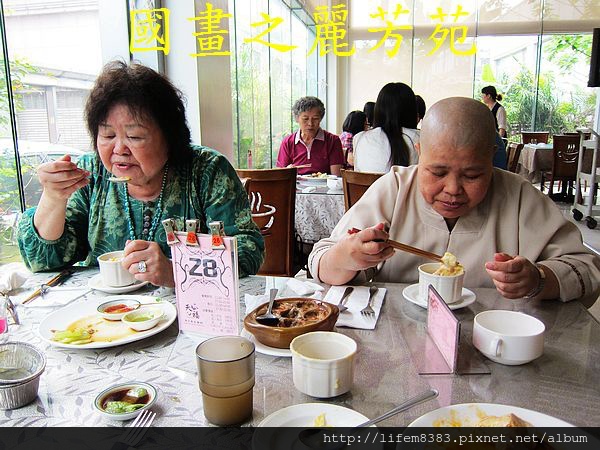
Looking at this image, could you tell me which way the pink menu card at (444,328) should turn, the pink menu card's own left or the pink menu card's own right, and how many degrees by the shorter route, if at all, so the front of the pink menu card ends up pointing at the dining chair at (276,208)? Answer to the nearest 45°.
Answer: approximately 90° to the pink menu card's own right

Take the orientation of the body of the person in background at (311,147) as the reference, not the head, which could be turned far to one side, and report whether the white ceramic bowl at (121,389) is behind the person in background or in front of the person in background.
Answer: in front

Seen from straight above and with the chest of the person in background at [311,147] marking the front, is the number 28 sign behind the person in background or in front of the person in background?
in front

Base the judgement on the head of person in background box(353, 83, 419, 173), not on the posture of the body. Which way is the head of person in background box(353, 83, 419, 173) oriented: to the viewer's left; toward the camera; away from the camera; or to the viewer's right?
away from the camera

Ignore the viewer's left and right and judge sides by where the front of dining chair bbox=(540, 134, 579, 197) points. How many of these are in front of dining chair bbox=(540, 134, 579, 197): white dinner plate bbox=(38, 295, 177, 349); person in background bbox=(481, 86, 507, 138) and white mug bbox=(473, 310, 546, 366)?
1

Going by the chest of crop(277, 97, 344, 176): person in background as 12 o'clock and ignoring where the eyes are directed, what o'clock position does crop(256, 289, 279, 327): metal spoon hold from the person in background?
The metal spoon is roughly at 12 o'clock from the person in background.

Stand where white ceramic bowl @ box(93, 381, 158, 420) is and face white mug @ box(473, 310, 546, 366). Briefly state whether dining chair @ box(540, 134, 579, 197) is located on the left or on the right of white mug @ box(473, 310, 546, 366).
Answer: left

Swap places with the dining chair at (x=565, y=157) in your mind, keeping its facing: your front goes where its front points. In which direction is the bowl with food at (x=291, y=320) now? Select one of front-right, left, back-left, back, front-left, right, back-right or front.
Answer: back-left

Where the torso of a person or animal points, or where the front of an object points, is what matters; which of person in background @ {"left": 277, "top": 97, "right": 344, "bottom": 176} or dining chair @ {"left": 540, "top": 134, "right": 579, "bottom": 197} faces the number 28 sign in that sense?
the person in background

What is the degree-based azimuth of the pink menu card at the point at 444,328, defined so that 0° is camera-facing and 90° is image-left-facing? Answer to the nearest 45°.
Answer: approximately 45°

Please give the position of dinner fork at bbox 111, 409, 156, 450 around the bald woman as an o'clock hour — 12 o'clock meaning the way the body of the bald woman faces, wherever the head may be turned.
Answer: The dinner fork is roughly at 1 o'clock from the bald woman.

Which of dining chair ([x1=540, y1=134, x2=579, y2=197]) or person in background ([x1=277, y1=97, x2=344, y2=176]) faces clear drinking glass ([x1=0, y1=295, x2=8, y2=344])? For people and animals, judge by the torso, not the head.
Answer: the person in background

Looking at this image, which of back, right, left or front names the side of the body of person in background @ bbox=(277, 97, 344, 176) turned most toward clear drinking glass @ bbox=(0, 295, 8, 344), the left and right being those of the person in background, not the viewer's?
front
